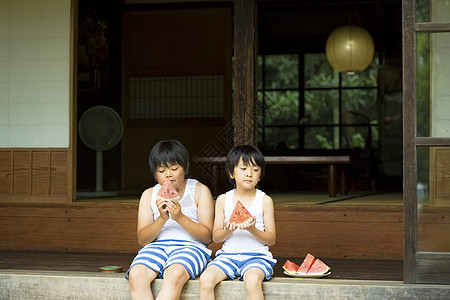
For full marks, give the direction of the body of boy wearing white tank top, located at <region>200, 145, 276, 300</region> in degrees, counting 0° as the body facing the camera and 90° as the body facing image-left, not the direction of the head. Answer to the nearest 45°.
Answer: approximately 0°

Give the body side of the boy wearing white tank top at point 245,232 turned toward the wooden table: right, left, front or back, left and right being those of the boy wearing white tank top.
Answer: back

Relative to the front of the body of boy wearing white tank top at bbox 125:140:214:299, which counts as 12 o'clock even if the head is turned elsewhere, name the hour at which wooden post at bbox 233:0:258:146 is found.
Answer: The wooden post is roughly at 7 o'clock from the boy wearing white tank top.

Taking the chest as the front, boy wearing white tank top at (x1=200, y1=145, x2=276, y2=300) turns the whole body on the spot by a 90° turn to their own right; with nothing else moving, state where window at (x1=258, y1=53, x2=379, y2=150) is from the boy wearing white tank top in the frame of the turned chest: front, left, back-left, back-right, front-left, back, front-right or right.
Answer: right

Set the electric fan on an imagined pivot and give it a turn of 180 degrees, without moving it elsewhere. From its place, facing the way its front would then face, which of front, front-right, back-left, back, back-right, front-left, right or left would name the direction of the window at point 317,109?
front-right

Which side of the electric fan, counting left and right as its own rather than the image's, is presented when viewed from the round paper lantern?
left

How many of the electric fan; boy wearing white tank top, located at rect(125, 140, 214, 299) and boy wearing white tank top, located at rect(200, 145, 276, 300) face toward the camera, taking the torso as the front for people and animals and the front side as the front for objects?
3
